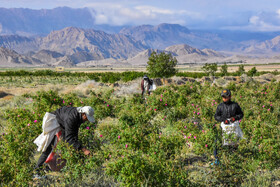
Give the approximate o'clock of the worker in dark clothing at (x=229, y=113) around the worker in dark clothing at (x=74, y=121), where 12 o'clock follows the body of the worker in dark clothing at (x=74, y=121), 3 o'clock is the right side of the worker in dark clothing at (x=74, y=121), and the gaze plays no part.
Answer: the worker in dark clothing at (x=229, y=113) is roughly at 12 o'clock from the worker in dark clothing at (x=74, y=121).

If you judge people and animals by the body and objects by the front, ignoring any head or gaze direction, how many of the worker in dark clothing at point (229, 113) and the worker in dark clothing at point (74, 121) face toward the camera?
1

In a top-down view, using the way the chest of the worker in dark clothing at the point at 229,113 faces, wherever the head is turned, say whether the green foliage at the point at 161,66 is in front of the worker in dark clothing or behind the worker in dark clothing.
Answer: behind

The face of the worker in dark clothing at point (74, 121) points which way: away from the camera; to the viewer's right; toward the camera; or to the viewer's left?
to the viewer's right

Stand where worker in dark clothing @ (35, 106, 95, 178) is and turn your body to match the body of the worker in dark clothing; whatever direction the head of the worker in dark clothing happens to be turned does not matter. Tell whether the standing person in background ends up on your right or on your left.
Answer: on your left

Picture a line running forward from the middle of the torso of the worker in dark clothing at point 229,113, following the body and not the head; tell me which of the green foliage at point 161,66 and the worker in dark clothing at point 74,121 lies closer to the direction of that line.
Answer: the worker in dark clothing

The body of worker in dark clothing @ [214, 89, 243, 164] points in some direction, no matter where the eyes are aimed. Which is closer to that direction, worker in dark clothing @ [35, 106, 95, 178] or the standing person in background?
the worker in dark clothing

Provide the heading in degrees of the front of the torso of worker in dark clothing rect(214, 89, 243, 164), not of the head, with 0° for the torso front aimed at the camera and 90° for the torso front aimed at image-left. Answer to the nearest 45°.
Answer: approximately 0°

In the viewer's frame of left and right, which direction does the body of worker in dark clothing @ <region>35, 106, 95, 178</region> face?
facing to the right of the viewer

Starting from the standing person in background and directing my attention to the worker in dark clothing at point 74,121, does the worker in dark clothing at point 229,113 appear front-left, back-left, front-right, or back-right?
front-left

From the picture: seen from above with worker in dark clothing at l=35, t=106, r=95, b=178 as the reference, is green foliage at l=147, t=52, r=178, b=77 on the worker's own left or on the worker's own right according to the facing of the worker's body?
on the worker's own left

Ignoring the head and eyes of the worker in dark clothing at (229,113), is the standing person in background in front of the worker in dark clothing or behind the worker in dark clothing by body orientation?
behind

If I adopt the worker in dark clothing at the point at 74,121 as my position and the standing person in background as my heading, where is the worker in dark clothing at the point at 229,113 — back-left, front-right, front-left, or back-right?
front-right

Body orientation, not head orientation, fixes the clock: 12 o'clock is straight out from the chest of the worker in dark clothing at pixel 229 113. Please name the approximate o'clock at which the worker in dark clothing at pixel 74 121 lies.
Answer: the worker in dark clothing at pixel 74 121 is roughly at 2 o'clock from the worker in dark clothing at pixel 229 113.
